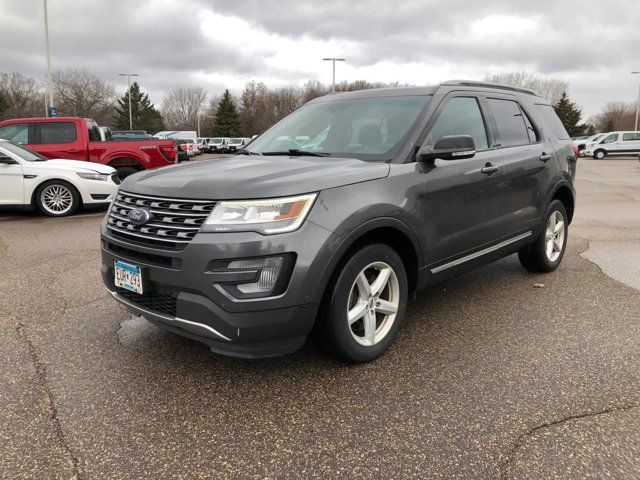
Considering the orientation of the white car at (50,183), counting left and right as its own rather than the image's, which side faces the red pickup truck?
left

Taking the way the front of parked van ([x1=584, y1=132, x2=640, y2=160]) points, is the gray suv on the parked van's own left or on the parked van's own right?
on the parked van's own left

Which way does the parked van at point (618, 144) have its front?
to the viewer's left

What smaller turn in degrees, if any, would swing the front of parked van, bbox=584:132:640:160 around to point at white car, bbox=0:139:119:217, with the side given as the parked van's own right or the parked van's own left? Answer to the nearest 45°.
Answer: approximately 90° to the parked van's own left

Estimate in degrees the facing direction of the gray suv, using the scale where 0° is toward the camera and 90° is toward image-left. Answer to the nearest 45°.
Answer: approximately 45°

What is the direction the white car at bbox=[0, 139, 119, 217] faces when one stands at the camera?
facing to the right of the viewer
